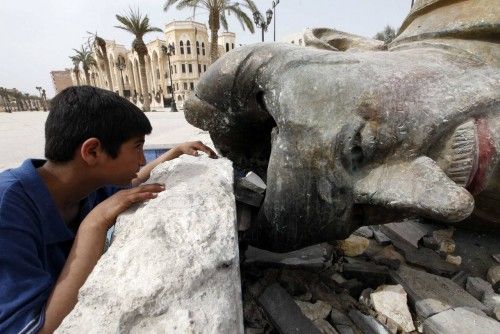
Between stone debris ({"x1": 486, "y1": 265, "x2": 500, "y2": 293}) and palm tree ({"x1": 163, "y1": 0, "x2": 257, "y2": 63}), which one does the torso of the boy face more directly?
the stone debris

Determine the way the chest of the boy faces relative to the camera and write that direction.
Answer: to the viewer's right

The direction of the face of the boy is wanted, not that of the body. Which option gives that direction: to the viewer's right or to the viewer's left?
to the viewer's right

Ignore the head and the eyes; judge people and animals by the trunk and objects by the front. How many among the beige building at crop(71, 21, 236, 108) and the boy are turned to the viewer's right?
1

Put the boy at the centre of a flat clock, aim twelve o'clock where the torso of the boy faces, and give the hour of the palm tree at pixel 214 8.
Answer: The palm tree is roughly at 10 o'clock from the boy.

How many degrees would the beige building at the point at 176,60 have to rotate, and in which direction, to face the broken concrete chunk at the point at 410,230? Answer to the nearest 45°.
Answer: approximately 45° to its left

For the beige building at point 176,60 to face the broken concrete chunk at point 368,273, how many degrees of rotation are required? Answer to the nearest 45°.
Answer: approximately 45° to its left

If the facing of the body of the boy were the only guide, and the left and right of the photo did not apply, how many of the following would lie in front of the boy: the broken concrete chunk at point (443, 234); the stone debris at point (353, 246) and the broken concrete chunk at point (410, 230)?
3
